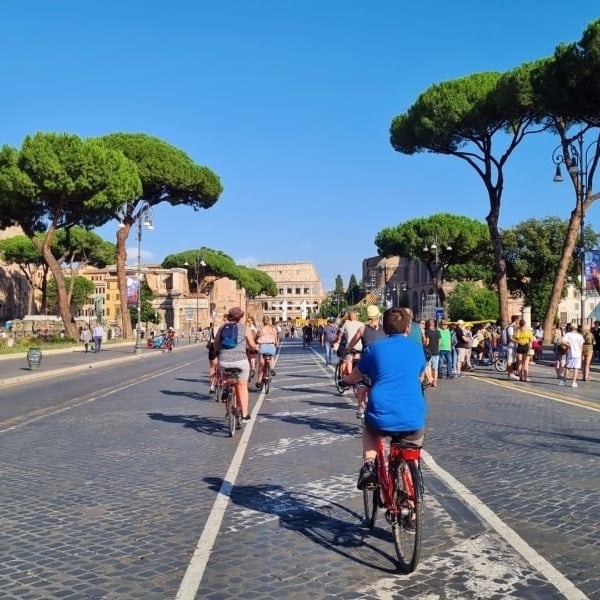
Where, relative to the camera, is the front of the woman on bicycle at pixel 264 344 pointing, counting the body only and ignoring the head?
away from the camera

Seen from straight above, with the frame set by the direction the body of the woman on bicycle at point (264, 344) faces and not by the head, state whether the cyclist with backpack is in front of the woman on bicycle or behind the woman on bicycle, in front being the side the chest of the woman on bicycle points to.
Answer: behind

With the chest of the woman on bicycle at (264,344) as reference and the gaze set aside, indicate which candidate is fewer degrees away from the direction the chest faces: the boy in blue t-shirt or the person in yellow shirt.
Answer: the person in yellow shirt

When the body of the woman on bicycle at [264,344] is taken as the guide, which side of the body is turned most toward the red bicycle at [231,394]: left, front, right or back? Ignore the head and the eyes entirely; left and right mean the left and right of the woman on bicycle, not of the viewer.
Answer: back

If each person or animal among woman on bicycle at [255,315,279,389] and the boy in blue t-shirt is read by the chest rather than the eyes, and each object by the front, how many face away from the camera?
2

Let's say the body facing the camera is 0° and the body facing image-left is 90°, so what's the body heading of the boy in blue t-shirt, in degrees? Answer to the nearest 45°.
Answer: approximately 180°

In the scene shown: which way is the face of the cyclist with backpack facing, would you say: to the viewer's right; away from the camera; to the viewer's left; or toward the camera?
away from the camera

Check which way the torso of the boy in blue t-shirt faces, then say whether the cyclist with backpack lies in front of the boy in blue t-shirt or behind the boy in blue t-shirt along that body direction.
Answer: in front

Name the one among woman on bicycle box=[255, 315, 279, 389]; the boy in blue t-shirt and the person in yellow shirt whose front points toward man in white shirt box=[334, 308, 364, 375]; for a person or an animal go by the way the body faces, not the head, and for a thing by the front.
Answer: the boy in blue t-shirt

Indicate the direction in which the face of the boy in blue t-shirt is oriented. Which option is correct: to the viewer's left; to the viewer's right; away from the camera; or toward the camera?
away from the camera

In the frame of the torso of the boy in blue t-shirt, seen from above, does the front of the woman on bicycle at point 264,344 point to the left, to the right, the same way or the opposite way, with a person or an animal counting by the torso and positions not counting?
the same way

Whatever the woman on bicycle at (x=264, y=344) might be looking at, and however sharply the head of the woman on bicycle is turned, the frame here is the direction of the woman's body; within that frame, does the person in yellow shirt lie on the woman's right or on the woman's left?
on the woman's right

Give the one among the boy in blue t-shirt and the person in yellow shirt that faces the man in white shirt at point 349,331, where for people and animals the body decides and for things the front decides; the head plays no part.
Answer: the boy in blue t-shirt
